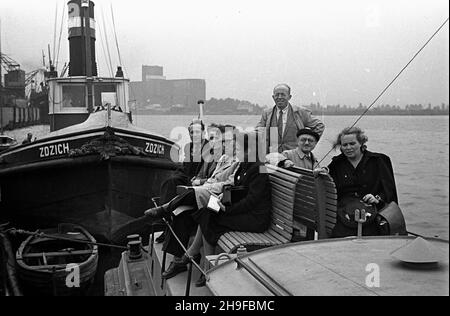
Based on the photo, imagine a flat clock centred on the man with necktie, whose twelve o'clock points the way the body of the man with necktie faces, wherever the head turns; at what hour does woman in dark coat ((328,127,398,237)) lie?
The woman in dark coat is roughly at 11 o'clock from the man with necktie.

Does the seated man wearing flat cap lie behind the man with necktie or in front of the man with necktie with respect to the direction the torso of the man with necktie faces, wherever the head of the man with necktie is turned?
in front

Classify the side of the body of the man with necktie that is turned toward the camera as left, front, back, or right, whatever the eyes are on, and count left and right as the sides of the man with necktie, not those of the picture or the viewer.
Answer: front

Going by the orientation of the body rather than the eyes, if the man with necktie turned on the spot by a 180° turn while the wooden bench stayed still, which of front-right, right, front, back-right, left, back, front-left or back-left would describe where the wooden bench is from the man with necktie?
back

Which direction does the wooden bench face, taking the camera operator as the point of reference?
facing the viewer and to the left of the viewer

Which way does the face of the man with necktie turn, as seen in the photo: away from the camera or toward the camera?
toward the camera

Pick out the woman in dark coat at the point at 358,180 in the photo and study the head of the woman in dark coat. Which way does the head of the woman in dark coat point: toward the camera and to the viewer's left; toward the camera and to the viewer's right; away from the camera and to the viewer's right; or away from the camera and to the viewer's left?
toward the camera and to the viewer's left

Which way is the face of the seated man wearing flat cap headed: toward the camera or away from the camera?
toward the camera
